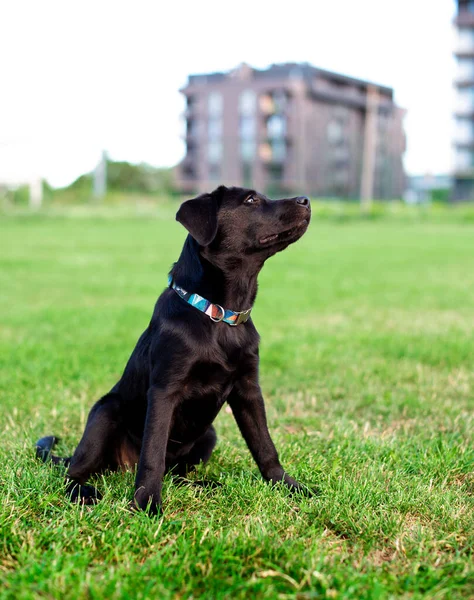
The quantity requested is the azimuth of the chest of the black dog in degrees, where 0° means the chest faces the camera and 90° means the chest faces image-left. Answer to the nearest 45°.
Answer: approximately 315°
